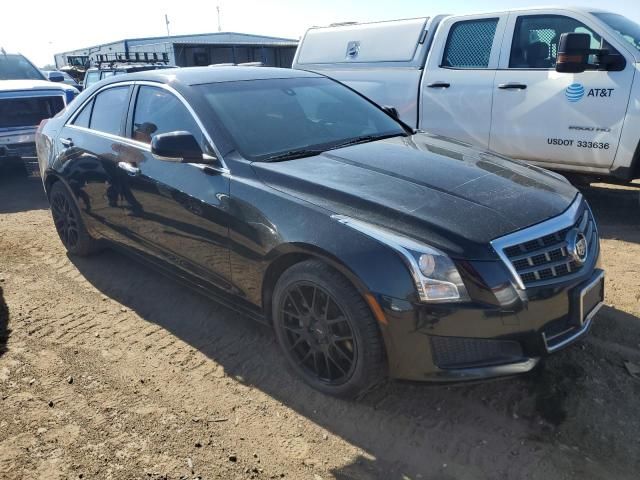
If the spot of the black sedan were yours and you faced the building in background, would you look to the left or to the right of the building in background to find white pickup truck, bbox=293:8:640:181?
right

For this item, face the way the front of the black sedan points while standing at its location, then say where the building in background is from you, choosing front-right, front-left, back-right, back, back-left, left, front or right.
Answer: back-left

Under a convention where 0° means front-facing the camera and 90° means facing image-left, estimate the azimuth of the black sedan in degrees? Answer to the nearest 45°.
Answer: approximately 315°

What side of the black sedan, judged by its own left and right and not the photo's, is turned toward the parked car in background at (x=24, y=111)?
back

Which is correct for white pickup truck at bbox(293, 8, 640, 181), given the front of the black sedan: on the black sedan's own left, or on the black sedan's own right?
on the black sedan's own left
